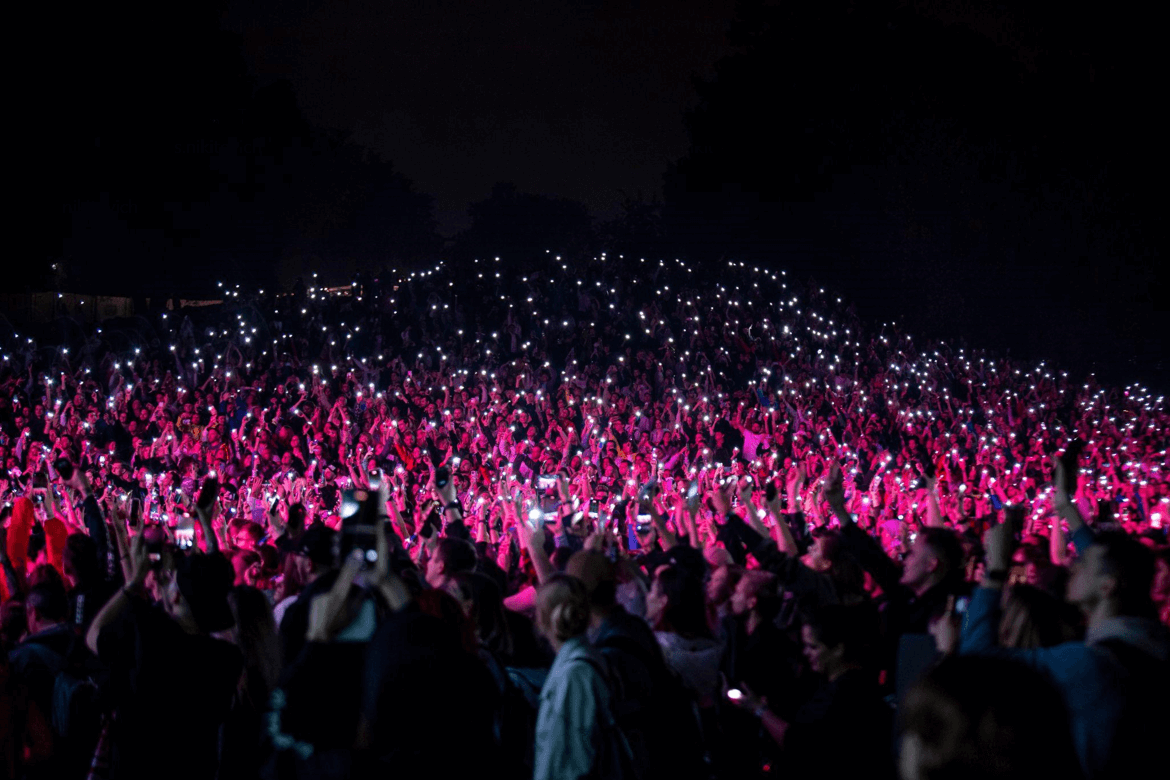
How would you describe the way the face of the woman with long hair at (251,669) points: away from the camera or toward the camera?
away from the camera

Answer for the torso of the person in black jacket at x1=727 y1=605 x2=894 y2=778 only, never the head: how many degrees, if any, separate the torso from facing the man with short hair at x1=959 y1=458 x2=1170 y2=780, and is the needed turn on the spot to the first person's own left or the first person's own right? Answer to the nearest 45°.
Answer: approximately 135° to the first person's own left

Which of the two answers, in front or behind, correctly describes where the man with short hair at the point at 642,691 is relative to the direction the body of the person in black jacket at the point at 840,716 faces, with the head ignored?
in front

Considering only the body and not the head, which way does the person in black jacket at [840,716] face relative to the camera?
to the viewer's left

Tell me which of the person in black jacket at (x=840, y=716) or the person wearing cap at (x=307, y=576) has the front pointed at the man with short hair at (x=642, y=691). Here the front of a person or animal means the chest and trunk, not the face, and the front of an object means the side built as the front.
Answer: the person in black jacket

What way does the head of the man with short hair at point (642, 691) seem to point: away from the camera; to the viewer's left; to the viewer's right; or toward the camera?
away from the camera
